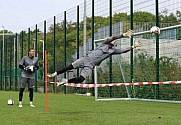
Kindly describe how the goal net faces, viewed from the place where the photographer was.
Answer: facing the viewer and to the left of the viewer

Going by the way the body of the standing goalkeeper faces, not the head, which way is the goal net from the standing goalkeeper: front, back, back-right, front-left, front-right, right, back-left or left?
left

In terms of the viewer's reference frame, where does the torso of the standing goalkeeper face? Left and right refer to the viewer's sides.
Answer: facing the viewer and to the right of the viewer

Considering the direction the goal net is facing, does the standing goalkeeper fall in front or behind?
in front

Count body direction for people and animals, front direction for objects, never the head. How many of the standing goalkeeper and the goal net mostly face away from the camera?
0
